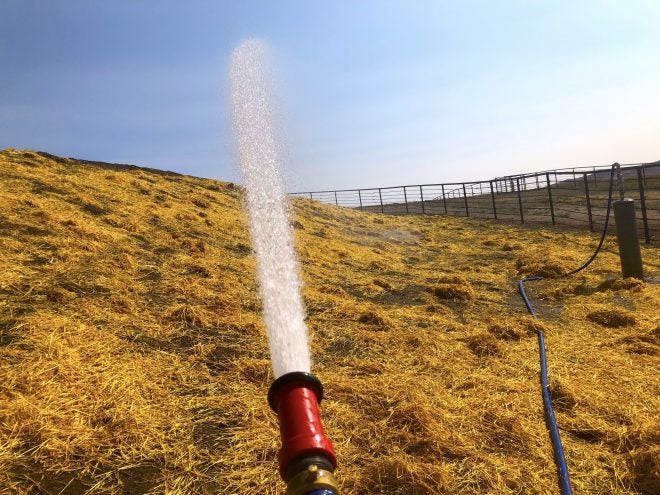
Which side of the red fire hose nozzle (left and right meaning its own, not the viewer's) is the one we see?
back
